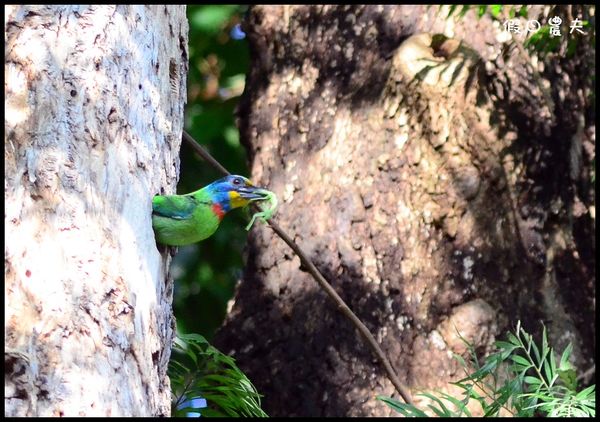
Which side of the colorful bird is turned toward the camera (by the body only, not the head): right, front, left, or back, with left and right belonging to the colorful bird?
right

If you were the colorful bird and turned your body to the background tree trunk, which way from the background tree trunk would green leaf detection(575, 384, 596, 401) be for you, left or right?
right

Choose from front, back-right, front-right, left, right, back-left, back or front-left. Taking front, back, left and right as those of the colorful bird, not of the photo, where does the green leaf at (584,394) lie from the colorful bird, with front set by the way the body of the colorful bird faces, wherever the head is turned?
front

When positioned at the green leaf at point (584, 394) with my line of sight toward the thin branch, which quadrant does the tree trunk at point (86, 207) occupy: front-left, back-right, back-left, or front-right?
front-left
